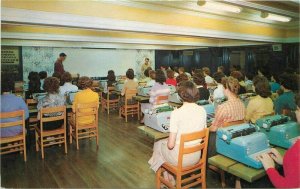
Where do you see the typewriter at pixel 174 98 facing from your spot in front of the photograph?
facing the viewer and to the right of the viewer

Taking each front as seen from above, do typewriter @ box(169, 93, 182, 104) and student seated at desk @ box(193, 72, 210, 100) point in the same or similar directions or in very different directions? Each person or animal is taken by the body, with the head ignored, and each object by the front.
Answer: very different directions

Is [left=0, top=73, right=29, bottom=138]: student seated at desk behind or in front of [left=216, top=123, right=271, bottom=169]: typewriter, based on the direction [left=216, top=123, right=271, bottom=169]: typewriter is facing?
behind

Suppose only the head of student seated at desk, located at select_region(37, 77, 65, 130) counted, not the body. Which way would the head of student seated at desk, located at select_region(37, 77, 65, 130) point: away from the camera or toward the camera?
away from the camera

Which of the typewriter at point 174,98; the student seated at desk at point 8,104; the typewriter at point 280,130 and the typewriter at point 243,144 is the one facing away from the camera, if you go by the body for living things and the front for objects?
the student seated at desk

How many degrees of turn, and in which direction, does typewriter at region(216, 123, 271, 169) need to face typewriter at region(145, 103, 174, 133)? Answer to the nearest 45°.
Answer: approximately 180°

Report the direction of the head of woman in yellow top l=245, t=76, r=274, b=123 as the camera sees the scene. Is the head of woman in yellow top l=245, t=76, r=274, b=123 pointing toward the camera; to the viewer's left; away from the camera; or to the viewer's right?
away from the camera

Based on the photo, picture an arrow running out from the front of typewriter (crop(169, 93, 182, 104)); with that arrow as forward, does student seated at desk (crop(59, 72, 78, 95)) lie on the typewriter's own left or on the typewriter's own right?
on the typewriter's own right

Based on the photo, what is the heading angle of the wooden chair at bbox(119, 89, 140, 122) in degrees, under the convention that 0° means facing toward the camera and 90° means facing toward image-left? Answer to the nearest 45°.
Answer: approximately 135°

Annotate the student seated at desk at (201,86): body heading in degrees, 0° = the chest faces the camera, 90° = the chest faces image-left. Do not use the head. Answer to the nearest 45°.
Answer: approximately 135°

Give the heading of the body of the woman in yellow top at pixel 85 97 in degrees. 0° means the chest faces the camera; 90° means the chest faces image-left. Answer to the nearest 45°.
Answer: approximately 180°
